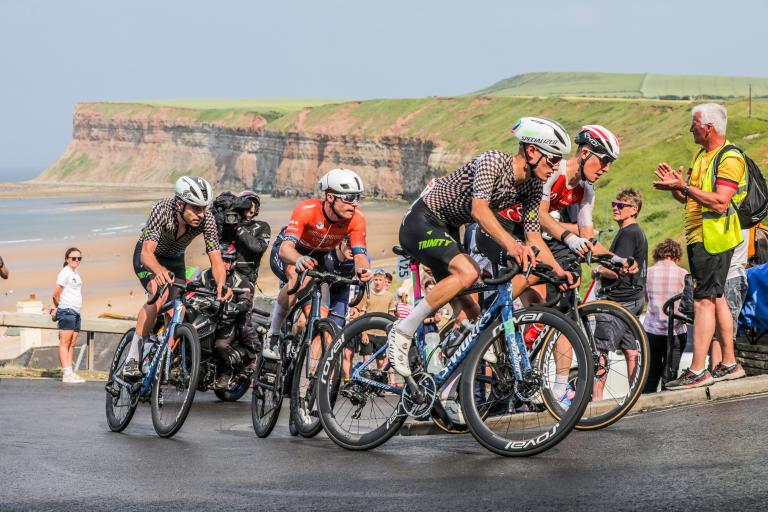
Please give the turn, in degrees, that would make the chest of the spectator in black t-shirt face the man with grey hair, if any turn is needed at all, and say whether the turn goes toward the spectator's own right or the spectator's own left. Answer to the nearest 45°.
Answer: approximately 135° to the spectator's own left

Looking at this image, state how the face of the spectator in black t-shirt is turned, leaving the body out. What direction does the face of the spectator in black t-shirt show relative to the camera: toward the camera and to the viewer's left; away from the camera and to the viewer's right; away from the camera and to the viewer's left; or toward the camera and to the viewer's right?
toward the camera and to the viewer's left

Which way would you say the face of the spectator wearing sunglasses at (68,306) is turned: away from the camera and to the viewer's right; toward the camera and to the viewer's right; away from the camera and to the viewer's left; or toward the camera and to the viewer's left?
toward the camera and to the viewer's right

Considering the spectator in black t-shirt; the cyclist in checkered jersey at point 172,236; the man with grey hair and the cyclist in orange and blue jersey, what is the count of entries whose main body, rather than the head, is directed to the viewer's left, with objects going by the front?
2

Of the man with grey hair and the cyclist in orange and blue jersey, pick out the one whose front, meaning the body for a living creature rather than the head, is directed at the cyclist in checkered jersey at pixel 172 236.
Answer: the man with grey hair

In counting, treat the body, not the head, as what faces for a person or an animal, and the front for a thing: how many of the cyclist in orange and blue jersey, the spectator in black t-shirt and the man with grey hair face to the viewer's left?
2

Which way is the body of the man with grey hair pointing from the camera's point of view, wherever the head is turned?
to the viewer's left

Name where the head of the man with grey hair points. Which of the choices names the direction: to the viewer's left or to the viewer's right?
to the viewer's left
